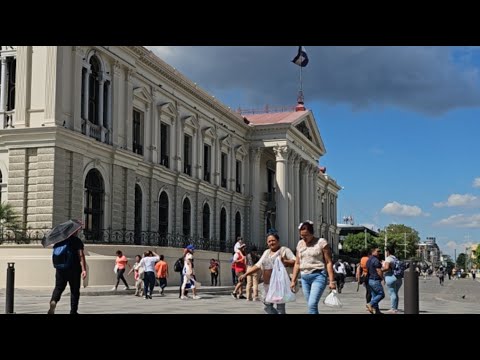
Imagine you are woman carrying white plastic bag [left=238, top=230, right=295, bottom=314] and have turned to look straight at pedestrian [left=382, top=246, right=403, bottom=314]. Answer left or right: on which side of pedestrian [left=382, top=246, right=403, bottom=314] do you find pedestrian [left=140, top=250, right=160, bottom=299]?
left

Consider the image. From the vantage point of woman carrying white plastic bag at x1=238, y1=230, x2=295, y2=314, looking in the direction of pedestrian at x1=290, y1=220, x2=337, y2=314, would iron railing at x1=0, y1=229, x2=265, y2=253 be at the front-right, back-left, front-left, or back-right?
back-left

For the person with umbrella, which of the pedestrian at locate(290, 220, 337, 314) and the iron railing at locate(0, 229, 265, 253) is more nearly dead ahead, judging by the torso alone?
the iron railing
